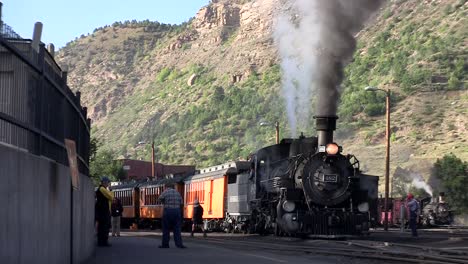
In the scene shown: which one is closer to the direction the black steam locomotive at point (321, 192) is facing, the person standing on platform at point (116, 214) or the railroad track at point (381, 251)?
the railroad track

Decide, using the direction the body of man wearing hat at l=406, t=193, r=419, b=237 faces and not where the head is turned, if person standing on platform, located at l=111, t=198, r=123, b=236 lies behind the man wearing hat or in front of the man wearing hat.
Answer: in front

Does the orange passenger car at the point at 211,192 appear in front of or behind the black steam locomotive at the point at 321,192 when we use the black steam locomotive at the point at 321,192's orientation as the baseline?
behind

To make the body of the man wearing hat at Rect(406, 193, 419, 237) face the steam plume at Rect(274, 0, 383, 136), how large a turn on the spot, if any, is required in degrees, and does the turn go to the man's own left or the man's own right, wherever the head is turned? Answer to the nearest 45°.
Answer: approximately 45° to the man's own left
